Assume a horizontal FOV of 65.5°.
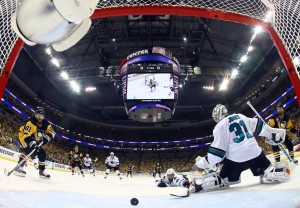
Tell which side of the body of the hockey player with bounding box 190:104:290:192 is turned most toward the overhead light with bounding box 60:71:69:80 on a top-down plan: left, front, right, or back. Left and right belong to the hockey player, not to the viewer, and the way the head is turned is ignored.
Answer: front

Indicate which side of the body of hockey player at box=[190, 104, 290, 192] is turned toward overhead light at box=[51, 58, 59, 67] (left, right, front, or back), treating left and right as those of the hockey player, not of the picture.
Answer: front

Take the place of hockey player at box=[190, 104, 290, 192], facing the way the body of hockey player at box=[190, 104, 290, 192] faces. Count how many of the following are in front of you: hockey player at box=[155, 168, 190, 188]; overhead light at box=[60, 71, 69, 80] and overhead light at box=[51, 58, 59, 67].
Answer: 3

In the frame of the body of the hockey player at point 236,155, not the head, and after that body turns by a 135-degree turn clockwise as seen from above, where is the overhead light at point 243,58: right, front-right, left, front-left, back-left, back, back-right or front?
left

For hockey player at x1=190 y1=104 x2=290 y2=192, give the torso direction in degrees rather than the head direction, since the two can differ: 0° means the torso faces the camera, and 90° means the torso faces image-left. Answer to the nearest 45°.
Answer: approximately 135°

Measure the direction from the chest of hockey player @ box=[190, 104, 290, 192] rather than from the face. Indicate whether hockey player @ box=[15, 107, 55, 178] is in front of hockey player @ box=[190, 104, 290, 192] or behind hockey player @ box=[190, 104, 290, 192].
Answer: in front
